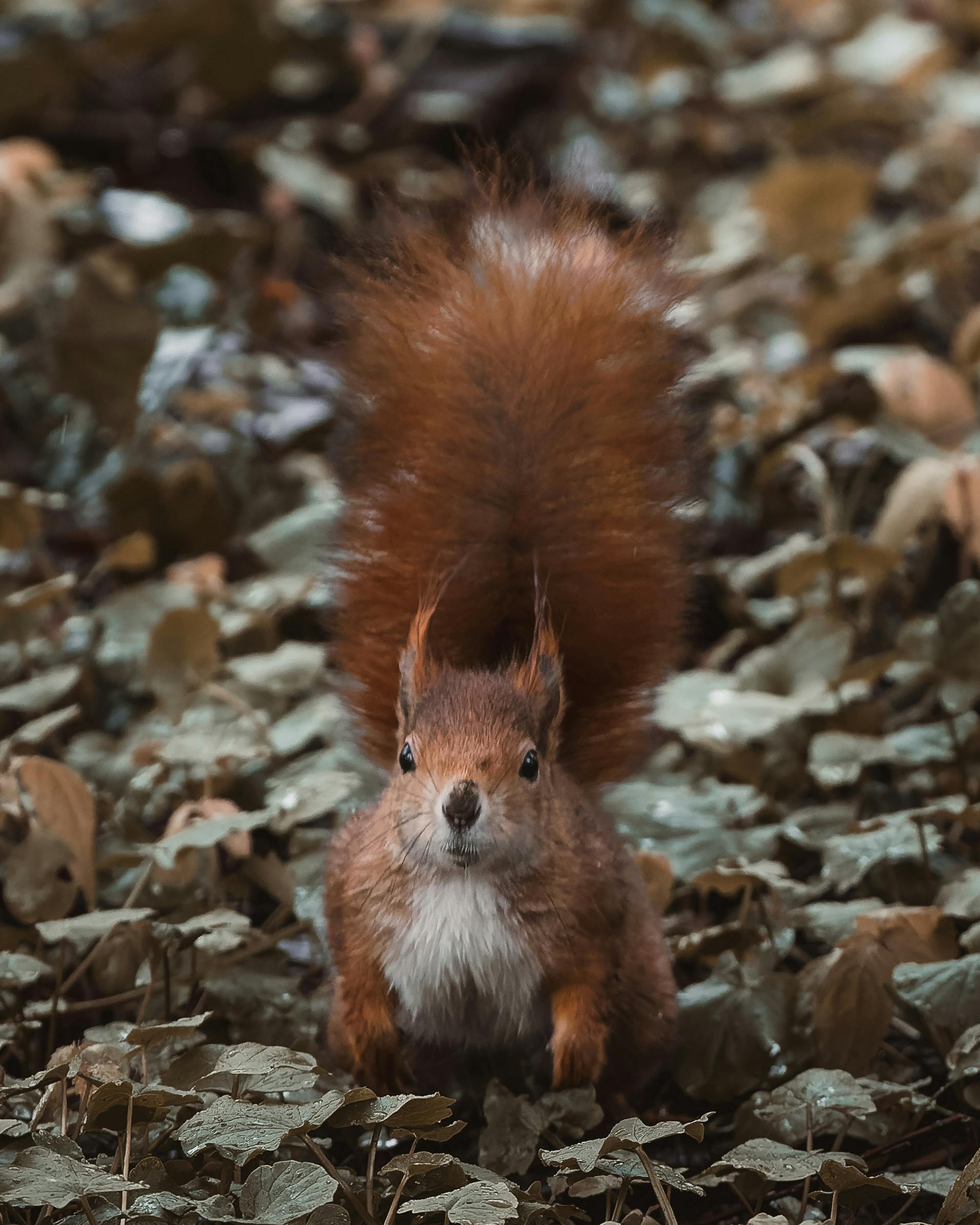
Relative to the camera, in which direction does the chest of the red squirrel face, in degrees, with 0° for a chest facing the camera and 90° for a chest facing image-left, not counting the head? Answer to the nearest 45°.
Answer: approximately 0°

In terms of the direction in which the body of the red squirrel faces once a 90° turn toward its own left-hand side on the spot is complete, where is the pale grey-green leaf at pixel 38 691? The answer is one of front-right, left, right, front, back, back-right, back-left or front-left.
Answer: back-left

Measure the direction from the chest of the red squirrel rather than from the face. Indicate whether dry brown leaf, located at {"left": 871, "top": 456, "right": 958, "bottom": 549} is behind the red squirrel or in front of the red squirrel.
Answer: behind
